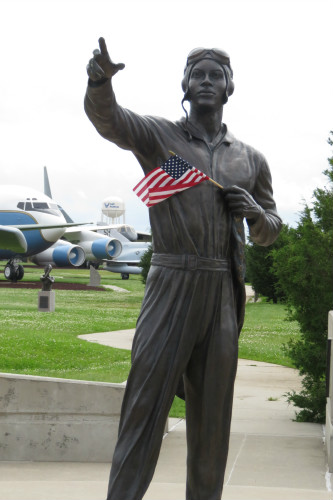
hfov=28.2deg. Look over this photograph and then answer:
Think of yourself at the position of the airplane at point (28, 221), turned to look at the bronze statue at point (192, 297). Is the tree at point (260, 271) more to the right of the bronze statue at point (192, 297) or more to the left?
left

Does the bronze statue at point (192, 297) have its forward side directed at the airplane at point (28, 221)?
no

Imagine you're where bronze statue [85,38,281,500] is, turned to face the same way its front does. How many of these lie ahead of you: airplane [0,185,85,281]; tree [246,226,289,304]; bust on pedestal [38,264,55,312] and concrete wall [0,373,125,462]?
0

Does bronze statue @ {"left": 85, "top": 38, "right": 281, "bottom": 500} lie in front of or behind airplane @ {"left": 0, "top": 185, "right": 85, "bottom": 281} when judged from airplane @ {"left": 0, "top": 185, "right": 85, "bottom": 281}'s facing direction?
in front

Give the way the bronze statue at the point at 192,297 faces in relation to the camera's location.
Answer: facing the viewer

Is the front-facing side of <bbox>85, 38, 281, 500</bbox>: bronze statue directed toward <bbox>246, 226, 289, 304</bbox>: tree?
no

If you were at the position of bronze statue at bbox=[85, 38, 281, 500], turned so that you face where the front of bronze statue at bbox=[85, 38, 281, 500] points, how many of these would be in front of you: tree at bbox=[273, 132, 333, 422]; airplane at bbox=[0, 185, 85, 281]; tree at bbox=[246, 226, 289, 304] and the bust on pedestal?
0

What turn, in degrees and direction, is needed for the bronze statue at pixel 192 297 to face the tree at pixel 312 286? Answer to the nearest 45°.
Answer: approximately 180°

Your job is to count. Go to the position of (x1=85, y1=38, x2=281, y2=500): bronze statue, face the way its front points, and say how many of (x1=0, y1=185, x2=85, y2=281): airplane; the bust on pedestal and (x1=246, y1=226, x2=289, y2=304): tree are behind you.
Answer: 3

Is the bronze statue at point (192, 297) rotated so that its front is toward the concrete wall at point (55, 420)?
no
